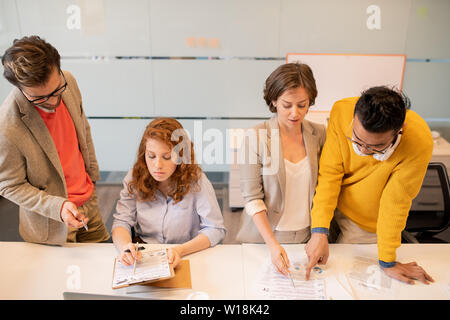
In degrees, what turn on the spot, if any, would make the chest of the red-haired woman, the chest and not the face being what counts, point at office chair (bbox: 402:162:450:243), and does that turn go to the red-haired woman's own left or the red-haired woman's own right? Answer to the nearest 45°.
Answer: approximately 90° to the red-haired woman's own left

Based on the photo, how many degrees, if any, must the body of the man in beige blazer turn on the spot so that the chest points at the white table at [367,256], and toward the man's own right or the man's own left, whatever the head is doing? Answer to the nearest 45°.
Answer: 0° — they already face it

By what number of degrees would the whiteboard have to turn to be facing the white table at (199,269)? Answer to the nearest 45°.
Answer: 0° — it already faces it

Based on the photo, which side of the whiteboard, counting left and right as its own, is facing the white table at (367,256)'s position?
front

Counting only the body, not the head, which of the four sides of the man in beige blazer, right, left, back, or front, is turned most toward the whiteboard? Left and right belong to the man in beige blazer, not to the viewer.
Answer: left

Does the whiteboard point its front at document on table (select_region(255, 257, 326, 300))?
yes

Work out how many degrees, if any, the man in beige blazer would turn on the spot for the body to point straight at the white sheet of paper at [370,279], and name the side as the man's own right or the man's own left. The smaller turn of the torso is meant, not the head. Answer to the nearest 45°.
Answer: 0° — they already face it

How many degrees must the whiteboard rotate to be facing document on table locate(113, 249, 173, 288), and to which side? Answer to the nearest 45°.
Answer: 0° — it already faces it

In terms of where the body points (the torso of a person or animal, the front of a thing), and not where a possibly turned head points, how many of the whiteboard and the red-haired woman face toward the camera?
2

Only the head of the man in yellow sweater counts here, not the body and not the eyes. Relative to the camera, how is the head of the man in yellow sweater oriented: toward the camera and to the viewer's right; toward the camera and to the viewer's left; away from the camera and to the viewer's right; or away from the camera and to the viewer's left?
toward the camera and to the viewer's left

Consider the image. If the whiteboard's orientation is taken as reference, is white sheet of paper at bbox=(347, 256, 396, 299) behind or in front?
in front

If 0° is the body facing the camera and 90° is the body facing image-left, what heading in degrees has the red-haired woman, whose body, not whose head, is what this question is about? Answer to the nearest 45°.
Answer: approximately 0°

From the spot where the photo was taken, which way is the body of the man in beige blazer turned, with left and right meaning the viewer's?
facing the viewer and to the right of the viewer

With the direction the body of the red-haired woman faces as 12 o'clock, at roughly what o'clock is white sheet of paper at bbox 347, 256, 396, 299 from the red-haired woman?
The white sheet of paper is roughly at 10 o'clock from the red-haired woman.

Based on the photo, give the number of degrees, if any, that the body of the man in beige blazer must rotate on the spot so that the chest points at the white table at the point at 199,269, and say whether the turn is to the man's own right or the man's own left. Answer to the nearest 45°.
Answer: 0° — they already face it
